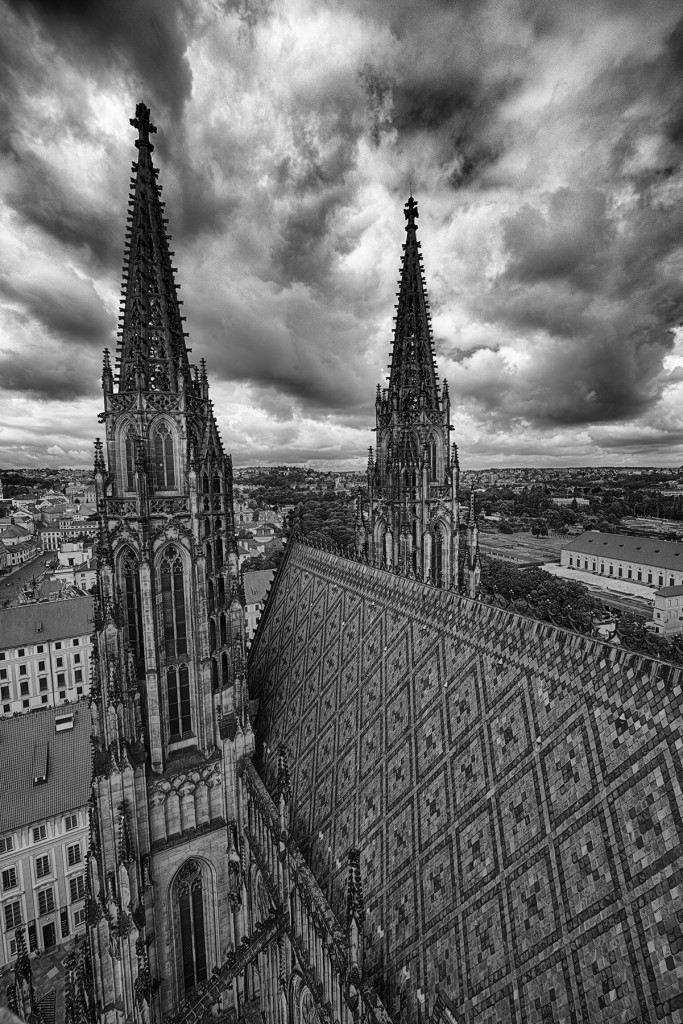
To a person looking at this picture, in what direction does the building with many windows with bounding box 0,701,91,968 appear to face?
facing the viewer and to the right of the viewer

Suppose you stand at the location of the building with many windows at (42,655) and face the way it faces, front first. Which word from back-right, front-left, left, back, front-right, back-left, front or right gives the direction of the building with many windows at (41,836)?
front-right

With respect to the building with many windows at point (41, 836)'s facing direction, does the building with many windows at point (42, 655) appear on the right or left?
on its left

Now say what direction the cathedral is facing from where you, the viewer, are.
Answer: facing away from the viewer and to the left of the viewer

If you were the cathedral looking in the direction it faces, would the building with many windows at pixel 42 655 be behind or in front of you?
in front

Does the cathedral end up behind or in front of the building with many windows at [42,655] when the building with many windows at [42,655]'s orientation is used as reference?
in front

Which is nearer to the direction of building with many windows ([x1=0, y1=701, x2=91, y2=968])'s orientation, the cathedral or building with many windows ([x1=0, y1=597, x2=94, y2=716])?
the cathedral

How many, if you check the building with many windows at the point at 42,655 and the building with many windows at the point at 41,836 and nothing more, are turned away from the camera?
0
